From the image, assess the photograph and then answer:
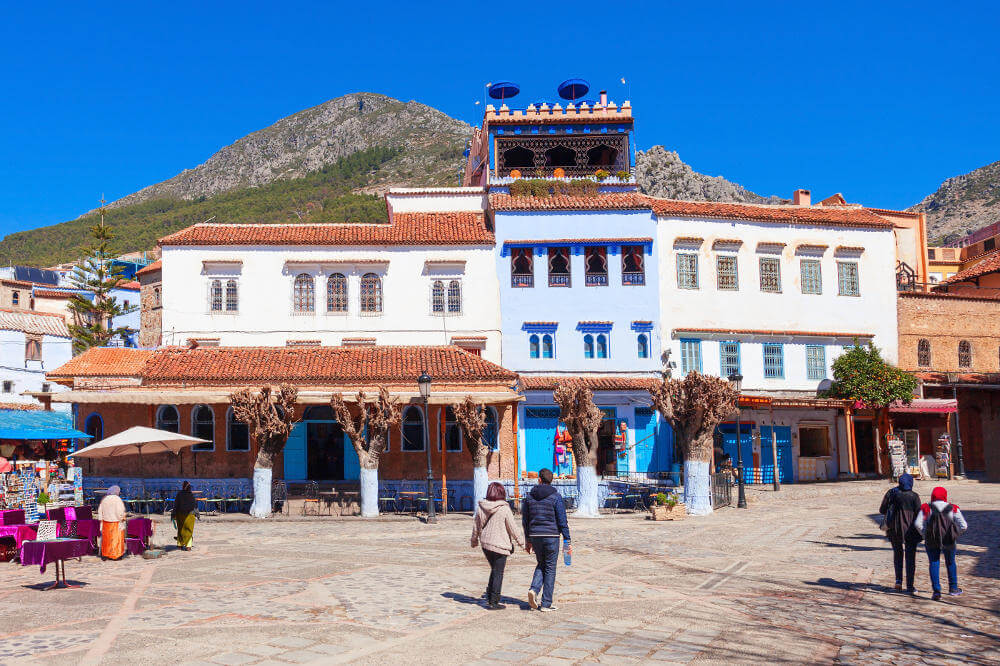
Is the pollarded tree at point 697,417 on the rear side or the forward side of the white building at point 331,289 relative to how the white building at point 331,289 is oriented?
on the forward side

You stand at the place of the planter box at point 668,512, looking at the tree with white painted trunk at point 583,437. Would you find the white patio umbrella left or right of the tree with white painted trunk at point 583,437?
left

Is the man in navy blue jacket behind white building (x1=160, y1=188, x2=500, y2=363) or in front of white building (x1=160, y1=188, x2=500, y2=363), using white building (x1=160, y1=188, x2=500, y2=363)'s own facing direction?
in front

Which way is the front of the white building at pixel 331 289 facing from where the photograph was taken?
facing the viewer

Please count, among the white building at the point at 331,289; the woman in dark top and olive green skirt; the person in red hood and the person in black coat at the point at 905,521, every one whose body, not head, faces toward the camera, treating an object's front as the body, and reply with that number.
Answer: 1

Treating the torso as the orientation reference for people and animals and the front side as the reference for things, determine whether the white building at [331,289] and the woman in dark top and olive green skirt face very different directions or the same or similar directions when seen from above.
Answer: very different directions

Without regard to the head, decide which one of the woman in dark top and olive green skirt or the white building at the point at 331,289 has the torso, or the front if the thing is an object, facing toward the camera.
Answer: the white building

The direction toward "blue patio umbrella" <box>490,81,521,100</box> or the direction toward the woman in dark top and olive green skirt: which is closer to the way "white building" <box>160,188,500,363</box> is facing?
the woman in dark top and olive green skirt

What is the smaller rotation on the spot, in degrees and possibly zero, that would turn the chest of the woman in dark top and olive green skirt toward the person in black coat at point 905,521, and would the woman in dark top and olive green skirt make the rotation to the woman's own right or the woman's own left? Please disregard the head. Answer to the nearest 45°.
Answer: approximately 135° to the woman's own right

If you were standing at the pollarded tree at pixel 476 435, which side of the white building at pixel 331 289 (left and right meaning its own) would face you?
front

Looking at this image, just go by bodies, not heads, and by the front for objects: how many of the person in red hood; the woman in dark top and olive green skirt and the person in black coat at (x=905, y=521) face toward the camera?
0

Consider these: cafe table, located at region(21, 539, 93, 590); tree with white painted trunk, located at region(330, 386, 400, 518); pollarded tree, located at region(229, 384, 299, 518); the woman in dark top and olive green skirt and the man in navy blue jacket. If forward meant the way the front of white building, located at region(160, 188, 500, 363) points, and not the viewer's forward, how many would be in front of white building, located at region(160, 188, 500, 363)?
5

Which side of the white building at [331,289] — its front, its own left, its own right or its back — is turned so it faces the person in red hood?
front

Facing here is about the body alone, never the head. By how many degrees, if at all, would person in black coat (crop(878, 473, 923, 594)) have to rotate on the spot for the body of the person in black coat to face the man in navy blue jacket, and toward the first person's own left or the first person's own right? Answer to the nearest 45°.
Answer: approximately 135° to the first person's own left

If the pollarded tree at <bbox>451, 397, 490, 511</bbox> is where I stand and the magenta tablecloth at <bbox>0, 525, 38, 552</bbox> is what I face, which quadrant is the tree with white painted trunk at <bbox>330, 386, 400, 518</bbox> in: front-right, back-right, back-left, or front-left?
front-right

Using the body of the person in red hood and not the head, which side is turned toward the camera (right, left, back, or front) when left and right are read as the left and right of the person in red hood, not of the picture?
back

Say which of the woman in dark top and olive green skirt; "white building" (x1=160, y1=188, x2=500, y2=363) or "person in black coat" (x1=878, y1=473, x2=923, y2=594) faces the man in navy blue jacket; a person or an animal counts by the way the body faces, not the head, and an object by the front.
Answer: the white building

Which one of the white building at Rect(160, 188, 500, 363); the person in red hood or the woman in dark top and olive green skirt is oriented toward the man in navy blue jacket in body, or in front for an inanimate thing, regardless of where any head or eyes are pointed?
the white building
